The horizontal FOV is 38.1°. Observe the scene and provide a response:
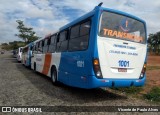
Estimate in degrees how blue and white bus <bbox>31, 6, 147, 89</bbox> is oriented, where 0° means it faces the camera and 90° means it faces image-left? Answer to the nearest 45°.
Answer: approximately 135°
